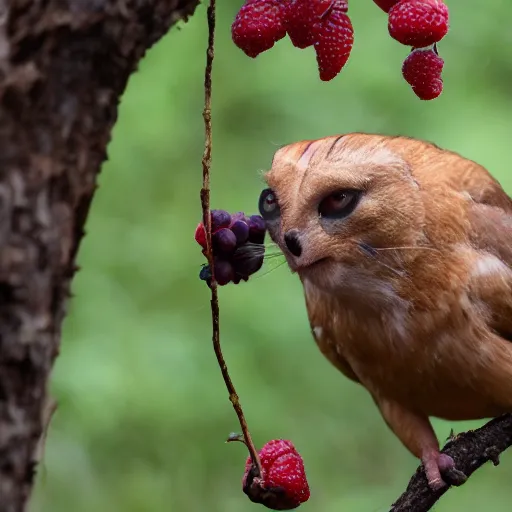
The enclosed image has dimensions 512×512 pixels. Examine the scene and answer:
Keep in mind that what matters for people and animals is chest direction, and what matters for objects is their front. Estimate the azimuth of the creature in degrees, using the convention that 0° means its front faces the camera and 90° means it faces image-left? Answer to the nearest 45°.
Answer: approximately 45°

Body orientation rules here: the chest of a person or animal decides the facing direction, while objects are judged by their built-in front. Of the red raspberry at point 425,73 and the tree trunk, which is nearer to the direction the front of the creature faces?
the tree trunk

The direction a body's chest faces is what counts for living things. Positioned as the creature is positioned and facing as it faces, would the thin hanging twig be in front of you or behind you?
in front
